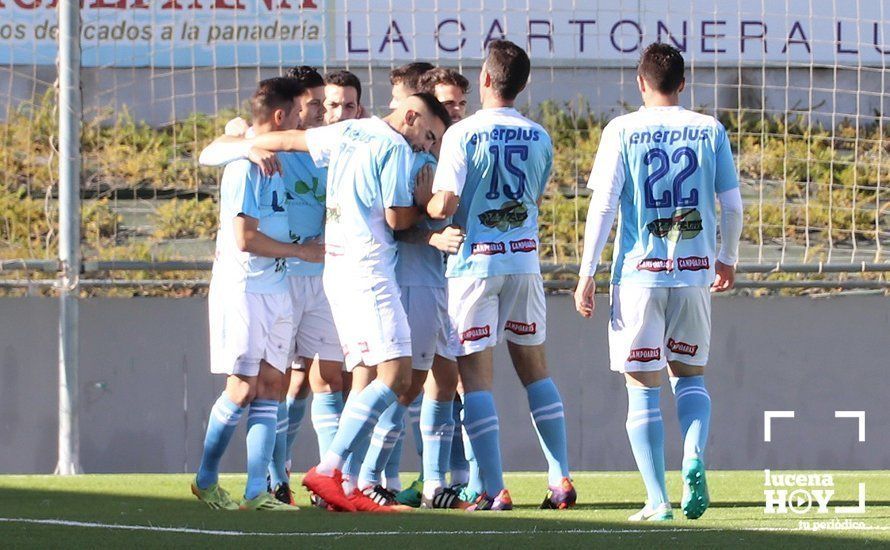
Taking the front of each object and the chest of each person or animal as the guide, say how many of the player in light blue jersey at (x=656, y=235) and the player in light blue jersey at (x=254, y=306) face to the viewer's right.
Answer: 1

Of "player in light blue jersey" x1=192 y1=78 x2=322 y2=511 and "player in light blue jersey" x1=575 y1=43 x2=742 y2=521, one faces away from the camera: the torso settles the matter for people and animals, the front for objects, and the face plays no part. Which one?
"player in light blue jersey" x1=575 y1=43 x2=742 y2=521

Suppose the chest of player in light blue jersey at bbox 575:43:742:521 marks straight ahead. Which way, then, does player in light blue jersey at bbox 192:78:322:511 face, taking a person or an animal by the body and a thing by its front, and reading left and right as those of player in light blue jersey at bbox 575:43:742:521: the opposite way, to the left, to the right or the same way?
to the right

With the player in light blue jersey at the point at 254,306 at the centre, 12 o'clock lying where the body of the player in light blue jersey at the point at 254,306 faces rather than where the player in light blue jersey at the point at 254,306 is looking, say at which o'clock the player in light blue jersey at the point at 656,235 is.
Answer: the player in light blue jersey at the point at 656,235 is roughly at 1 o'clock from the player in light blue jersey at the point at 254,306.

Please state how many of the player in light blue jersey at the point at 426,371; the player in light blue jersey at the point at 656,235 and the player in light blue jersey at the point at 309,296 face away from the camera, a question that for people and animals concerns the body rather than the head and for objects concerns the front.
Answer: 1

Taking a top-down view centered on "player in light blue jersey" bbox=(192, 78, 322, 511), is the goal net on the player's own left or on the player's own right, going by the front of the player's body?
on the player's own left

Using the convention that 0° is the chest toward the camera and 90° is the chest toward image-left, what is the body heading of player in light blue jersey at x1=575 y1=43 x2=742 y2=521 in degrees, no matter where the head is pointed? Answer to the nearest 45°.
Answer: approximately 180°

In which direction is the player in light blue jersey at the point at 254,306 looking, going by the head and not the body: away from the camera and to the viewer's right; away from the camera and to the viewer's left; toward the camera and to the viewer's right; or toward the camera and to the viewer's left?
away from the camera and to the viewer's right

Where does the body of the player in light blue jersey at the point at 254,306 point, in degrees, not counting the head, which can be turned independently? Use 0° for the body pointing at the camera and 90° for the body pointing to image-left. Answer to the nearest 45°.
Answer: approximately 270°

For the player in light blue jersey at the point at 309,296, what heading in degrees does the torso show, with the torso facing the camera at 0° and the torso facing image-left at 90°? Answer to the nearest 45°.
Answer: approximately 315°
